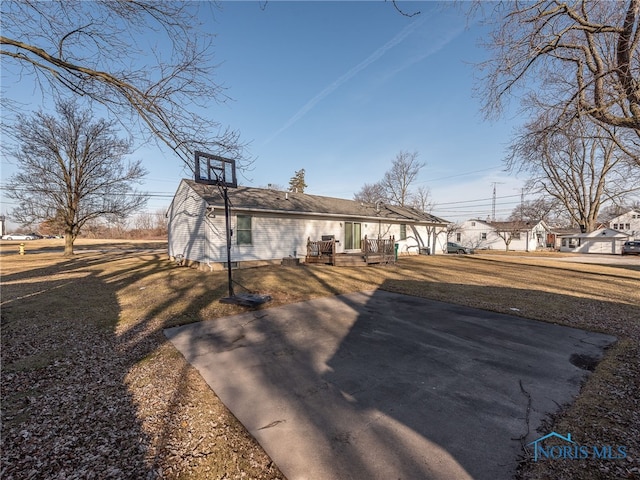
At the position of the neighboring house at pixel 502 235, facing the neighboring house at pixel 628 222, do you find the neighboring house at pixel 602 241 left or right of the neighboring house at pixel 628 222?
right

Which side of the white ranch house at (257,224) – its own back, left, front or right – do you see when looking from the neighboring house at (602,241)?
right

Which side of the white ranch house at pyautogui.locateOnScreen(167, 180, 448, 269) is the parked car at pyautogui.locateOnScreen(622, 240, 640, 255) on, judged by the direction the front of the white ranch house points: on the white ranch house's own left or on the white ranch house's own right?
on the white ranch house's own right

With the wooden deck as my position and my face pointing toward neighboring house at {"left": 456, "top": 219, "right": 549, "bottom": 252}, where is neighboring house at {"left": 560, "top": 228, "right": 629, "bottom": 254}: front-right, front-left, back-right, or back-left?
front-right

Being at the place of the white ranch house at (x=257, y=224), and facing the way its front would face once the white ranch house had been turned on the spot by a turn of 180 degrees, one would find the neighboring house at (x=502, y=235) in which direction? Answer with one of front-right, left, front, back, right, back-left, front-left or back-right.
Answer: left

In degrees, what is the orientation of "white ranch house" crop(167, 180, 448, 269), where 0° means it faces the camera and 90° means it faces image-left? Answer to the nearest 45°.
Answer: approximately 135°

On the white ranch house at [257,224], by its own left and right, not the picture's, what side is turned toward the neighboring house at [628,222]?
right
